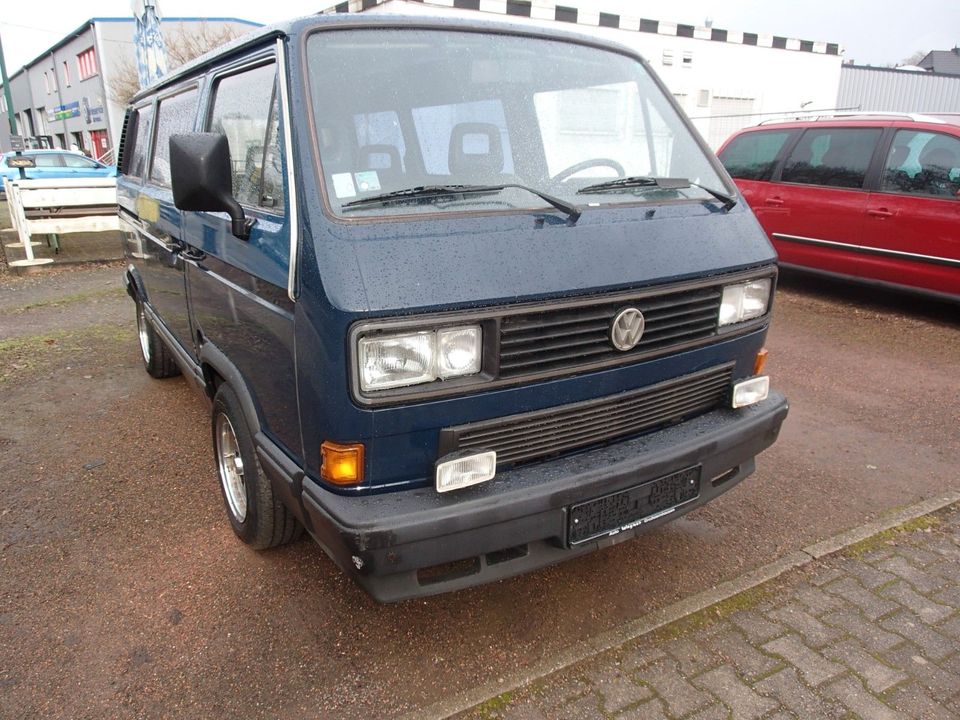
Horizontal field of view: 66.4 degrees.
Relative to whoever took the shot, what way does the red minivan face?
facing the viewer and to the right of the viewer

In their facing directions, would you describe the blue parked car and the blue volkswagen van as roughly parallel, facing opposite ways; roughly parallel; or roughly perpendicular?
roughly perpendicular

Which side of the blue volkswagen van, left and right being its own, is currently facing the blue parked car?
back

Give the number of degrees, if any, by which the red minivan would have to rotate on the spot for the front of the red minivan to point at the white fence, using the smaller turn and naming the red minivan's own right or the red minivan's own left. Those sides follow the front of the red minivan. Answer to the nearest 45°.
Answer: approximately 135° to the red minivan's own right

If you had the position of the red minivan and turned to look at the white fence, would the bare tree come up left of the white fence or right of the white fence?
right
